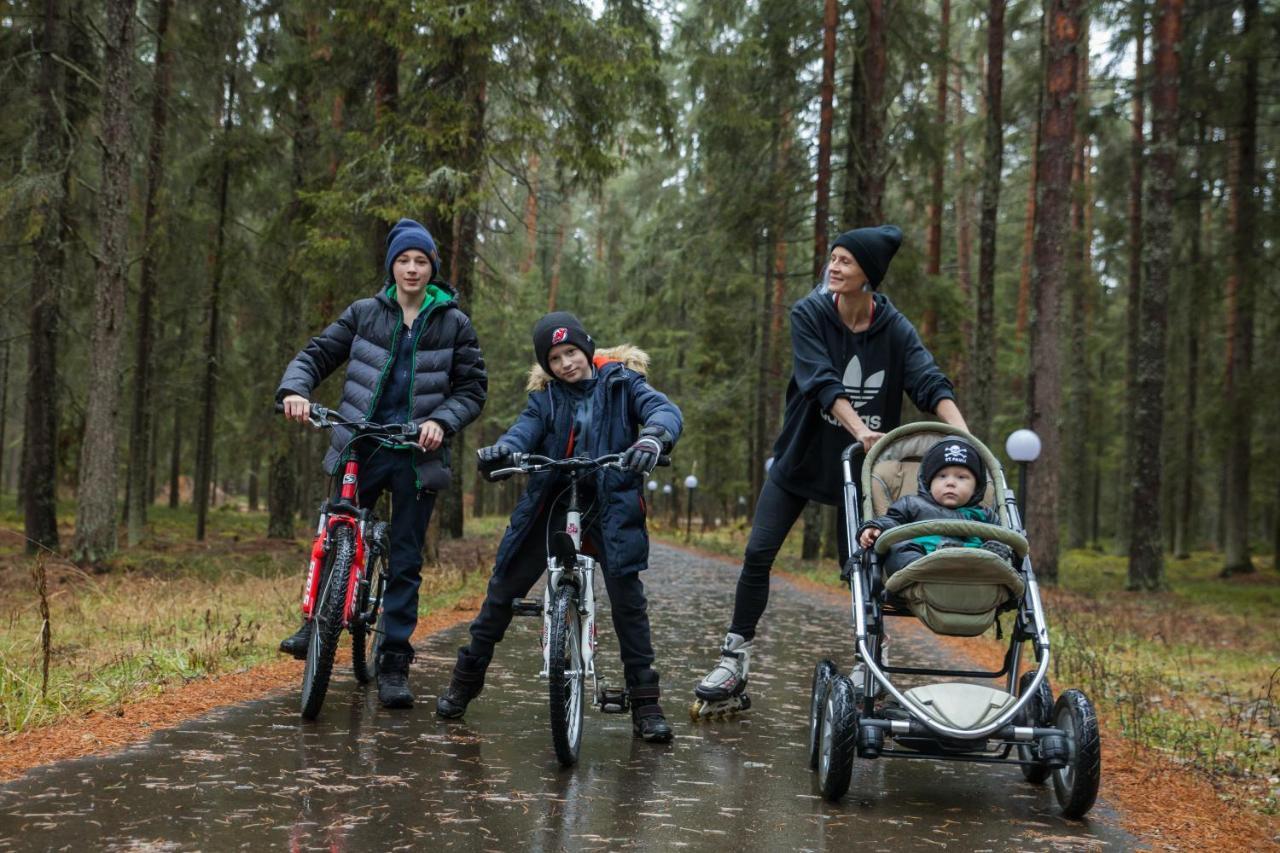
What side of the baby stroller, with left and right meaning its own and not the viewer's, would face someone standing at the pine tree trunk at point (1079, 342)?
back

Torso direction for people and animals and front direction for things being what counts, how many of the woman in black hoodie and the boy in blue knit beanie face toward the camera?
2

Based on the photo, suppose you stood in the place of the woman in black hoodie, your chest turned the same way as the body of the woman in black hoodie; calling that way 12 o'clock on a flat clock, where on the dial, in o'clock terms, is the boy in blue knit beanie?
The boy in blue knit beanie is roughly at 3 o'clock from the woman in black hoodie.

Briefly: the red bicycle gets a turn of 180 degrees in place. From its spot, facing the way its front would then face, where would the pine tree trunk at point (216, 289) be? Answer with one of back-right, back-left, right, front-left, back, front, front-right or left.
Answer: front

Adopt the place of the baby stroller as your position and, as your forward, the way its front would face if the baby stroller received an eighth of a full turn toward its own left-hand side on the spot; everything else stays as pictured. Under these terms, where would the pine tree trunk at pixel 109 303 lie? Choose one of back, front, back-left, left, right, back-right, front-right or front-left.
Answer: back

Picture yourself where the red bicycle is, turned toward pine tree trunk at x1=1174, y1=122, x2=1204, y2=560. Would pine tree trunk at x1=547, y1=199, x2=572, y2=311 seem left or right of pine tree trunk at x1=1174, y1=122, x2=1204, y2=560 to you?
left

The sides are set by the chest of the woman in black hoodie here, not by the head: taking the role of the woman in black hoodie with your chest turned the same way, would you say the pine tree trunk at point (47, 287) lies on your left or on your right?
on your right

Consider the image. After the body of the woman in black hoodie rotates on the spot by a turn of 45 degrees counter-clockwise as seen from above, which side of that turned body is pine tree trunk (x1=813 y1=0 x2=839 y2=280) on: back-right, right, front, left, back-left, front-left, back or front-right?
back-left

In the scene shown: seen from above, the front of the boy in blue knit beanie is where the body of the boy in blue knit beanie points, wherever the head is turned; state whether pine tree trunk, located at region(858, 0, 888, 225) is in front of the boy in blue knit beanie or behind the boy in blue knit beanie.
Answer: behind

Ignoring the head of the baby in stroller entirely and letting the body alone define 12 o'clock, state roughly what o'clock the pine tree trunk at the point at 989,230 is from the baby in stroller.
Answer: The pine tree trunk is roughly at 6 o'clock from the baby in stroller.

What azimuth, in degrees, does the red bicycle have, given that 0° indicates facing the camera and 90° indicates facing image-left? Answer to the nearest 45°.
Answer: approximately 0°

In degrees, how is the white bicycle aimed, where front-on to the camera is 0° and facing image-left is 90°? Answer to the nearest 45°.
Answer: approximately 0°

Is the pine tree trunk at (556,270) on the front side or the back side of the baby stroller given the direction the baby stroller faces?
on the back side

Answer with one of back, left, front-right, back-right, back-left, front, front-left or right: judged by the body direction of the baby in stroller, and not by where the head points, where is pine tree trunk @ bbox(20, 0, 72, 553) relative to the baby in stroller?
back-right
